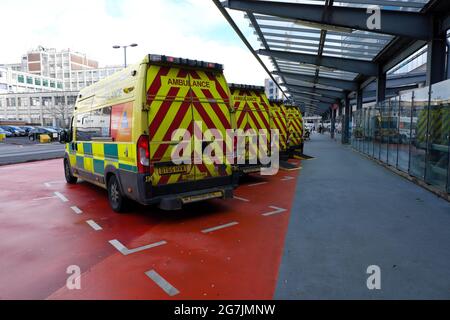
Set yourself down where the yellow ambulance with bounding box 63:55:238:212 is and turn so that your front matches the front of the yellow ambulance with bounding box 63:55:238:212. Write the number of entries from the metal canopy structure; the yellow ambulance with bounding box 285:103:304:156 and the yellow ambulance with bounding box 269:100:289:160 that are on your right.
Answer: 3

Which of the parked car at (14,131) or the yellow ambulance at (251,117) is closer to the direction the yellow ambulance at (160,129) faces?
the parked car

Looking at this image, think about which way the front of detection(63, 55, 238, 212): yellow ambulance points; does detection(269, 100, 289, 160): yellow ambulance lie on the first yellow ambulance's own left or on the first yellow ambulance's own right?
on the first yellow ambulance's own right

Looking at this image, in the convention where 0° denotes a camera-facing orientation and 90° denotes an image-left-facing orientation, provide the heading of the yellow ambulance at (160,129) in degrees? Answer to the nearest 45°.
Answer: approximately 135°

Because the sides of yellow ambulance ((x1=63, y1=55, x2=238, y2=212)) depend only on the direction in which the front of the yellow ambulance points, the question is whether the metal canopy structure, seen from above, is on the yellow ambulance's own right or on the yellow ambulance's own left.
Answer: on the yellow ambulance's own right

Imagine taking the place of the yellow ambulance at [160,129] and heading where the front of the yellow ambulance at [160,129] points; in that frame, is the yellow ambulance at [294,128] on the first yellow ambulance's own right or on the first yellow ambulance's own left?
on the first yellow ambulance's own right
